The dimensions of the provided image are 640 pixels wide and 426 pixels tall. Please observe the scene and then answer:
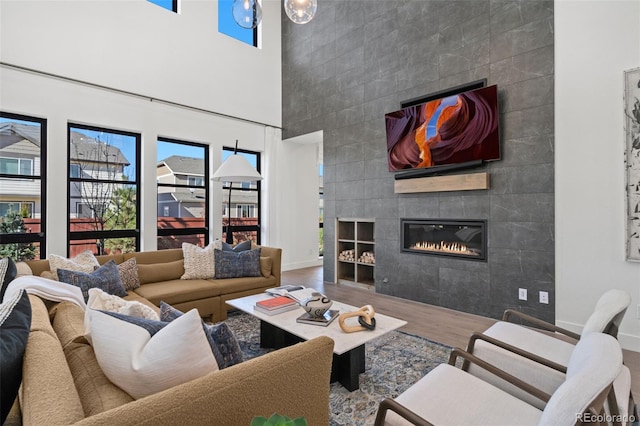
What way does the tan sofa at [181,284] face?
toward the camera

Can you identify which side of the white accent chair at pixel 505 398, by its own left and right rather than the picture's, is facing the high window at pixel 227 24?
front

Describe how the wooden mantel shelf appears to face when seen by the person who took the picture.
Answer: facing the viewer and to the left of the viewer

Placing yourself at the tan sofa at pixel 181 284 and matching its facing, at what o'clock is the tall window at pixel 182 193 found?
The tall window is roughly at 6 o'clock from the tan sofa.

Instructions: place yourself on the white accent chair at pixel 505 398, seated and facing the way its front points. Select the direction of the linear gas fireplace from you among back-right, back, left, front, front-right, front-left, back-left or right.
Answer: front-right

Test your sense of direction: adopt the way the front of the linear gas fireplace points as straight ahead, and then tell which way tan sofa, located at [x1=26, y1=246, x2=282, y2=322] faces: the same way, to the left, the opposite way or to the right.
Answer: to the left

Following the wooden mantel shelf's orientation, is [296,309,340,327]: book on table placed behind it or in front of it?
in front

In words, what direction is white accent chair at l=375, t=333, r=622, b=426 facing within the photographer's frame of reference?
facing away from the viewer and to the left of the viewer

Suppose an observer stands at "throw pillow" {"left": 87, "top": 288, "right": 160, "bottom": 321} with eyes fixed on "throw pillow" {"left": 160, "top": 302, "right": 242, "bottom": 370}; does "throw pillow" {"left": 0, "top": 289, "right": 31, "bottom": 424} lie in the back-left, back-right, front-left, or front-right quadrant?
front-right

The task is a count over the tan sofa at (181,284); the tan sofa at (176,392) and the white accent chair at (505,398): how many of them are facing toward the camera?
1

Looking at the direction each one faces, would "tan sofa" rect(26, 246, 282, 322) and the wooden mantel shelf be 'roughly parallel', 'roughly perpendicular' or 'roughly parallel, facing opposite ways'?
roughly perpendicular
